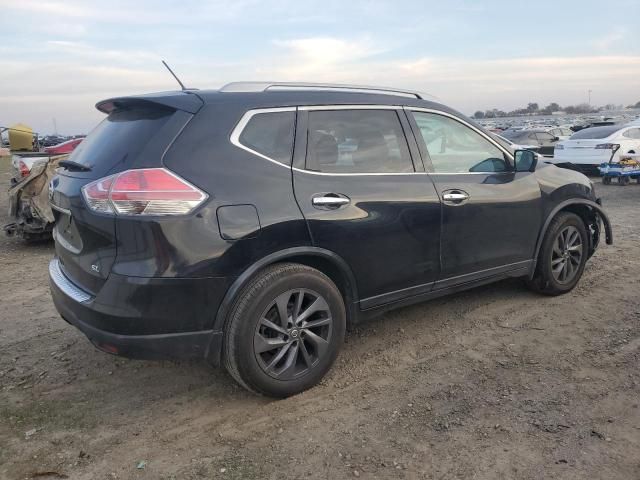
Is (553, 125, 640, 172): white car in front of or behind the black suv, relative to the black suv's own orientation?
in front

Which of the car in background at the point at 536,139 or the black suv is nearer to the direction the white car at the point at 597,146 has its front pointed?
the car in background

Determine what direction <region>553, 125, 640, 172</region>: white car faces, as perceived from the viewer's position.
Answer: facing away from the viewer and to the right of the viewer

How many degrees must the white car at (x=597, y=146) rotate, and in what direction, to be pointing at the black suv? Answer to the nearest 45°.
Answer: approximately 135° to its right

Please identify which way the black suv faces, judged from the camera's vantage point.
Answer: facing away from the viewer and to the right of the viewer

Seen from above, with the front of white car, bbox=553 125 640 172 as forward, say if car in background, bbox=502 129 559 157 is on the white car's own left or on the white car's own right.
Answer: on the white car's own left
